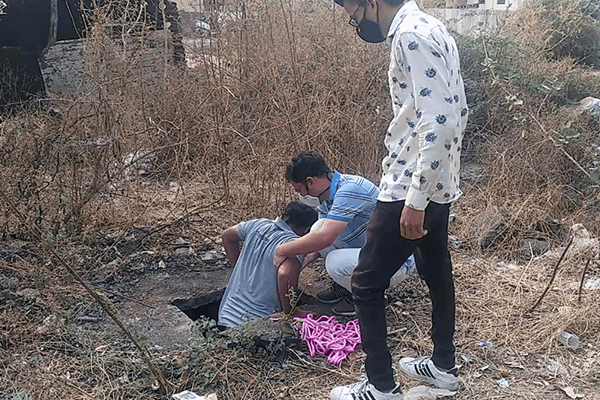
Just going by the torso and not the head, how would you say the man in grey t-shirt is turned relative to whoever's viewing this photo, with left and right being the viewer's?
facing away from the viewer and to the right of the viewer

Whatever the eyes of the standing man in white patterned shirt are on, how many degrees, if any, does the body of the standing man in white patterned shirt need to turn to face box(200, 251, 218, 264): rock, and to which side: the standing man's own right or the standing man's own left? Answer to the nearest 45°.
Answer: approximately 45° to the standing man's own right

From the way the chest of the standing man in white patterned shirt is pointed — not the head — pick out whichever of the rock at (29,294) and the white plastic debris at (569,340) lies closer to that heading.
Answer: the rock

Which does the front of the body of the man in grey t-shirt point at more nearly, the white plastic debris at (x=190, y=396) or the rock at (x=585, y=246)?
the rock

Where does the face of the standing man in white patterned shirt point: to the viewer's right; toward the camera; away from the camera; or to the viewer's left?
to the viewer's left

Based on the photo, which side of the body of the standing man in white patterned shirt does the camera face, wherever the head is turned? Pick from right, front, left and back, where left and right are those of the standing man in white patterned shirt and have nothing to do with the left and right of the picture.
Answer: left

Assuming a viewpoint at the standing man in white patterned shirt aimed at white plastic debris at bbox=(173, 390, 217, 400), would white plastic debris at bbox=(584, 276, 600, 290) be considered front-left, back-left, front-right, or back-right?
back-right

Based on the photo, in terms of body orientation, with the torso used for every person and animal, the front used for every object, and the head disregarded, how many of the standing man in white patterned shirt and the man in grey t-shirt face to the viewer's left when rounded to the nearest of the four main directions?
1

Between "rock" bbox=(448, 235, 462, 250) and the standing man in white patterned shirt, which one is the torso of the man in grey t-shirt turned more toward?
the rock

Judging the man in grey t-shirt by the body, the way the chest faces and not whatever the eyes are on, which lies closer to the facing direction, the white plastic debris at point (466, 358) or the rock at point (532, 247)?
the rock
